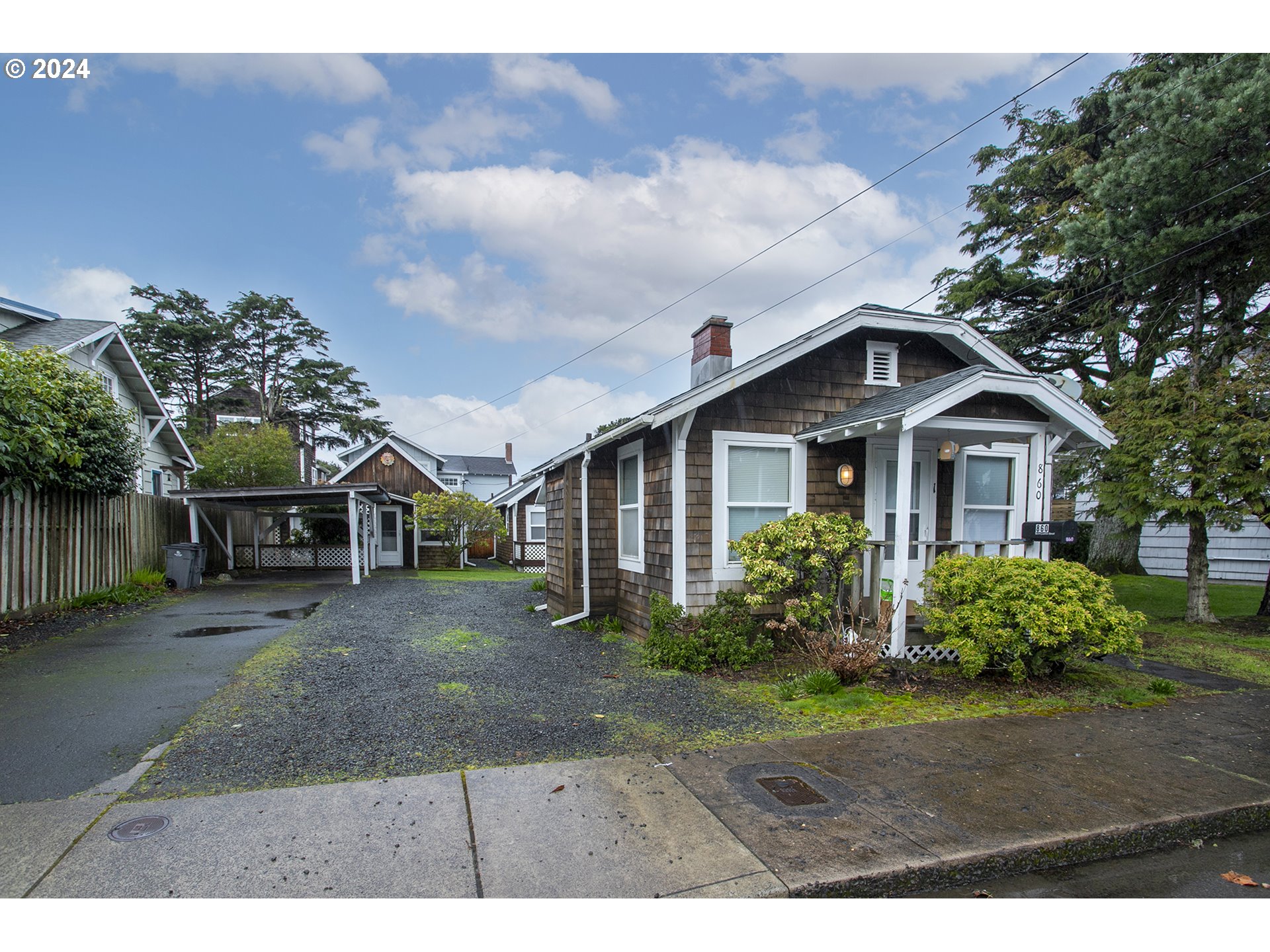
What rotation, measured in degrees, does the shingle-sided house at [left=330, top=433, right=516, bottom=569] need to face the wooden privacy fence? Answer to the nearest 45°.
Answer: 0° — it already faces it

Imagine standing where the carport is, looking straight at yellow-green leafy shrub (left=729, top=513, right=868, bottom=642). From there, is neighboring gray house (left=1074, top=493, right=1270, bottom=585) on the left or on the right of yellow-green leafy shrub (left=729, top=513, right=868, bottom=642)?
left

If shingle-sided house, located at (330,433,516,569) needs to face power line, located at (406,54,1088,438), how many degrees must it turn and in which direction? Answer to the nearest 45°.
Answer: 0° — it already faces it

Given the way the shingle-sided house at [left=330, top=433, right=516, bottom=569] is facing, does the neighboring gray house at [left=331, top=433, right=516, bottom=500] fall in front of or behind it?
behind

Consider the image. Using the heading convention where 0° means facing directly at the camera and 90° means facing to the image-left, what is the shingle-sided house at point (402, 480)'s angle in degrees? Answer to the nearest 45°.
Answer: approximately 0°

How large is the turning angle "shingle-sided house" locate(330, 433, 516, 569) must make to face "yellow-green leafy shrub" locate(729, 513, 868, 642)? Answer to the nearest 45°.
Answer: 0° — it already faces it

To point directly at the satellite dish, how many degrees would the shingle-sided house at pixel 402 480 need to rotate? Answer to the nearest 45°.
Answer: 0° — it already faces it

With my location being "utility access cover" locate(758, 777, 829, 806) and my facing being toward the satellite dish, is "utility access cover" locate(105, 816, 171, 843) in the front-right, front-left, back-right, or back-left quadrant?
back-left
